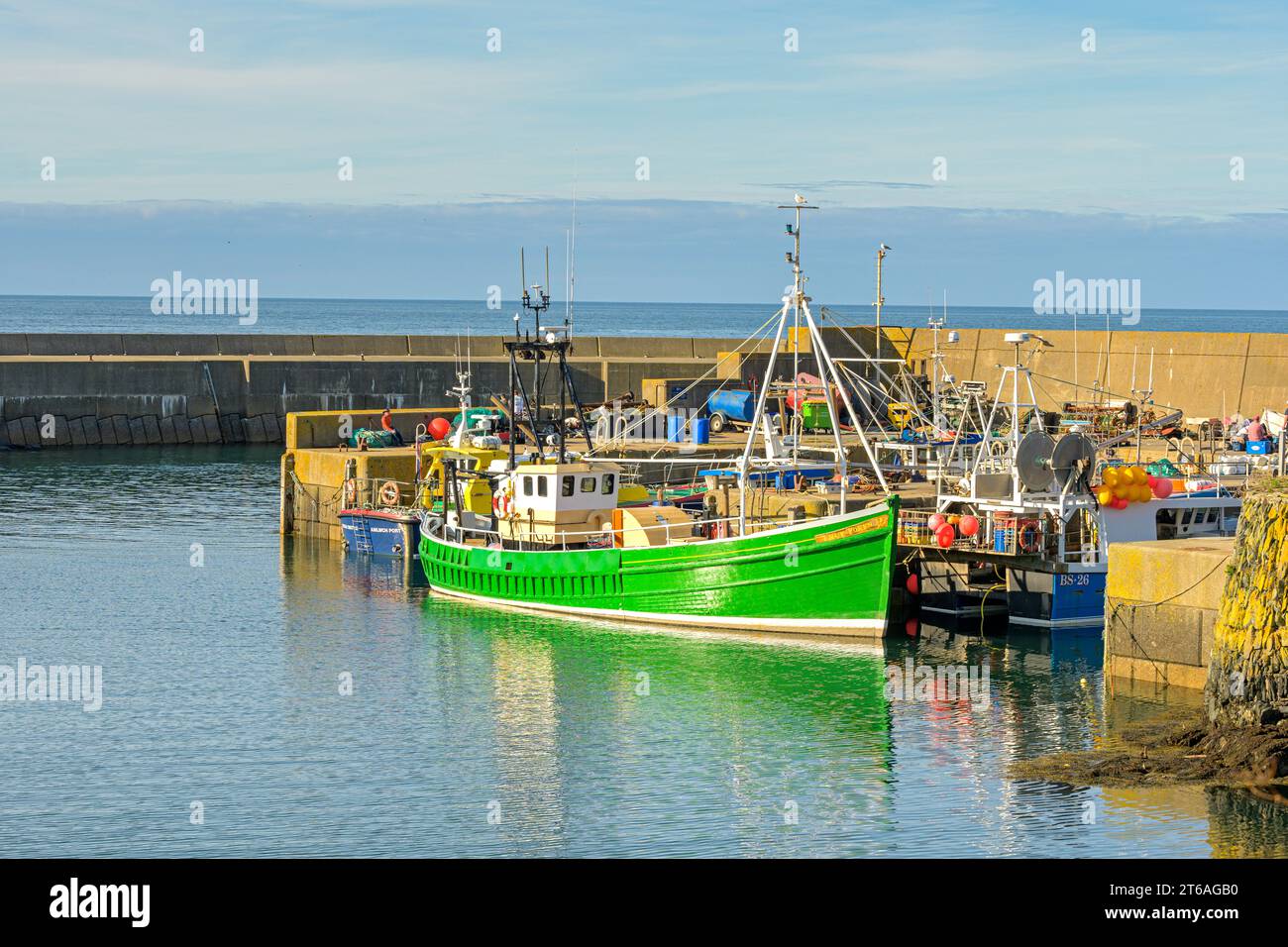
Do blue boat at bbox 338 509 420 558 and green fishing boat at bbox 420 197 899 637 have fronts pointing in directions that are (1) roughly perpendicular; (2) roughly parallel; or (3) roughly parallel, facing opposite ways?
roughly perpendicular

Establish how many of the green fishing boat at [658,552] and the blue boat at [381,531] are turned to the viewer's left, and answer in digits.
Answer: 0

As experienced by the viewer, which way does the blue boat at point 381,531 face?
facing away from the viewer and to the right of the viewer

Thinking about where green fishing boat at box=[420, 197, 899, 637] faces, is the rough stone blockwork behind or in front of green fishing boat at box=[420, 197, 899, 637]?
in front

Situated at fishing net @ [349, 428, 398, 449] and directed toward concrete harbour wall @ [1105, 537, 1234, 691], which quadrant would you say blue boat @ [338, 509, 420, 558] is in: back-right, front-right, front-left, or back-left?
front-right

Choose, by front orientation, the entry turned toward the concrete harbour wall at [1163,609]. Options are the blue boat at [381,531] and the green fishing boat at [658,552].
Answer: the green fishing boat

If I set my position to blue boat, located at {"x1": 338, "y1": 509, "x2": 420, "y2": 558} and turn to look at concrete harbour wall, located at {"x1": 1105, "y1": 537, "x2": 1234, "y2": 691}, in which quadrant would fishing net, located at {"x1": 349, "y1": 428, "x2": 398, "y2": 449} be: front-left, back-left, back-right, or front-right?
back-left

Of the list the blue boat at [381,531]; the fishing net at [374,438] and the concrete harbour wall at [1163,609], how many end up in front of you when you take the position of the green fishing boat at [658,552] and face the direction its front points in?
1

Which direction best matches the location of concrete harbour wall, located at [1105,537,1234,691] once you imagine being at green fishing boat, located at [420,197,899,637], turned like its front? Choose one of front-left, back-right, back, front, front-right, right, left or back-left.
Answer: front

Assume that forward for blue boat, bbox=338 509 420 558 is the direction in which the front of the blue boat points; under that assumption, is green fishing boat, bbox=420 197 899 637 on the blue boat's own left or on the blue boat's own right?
on the blue boat's own right

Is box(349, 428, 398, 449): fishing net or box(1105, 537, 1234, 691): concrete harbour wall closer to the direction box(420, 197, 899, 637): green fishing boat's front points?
the concrete harbour wall
